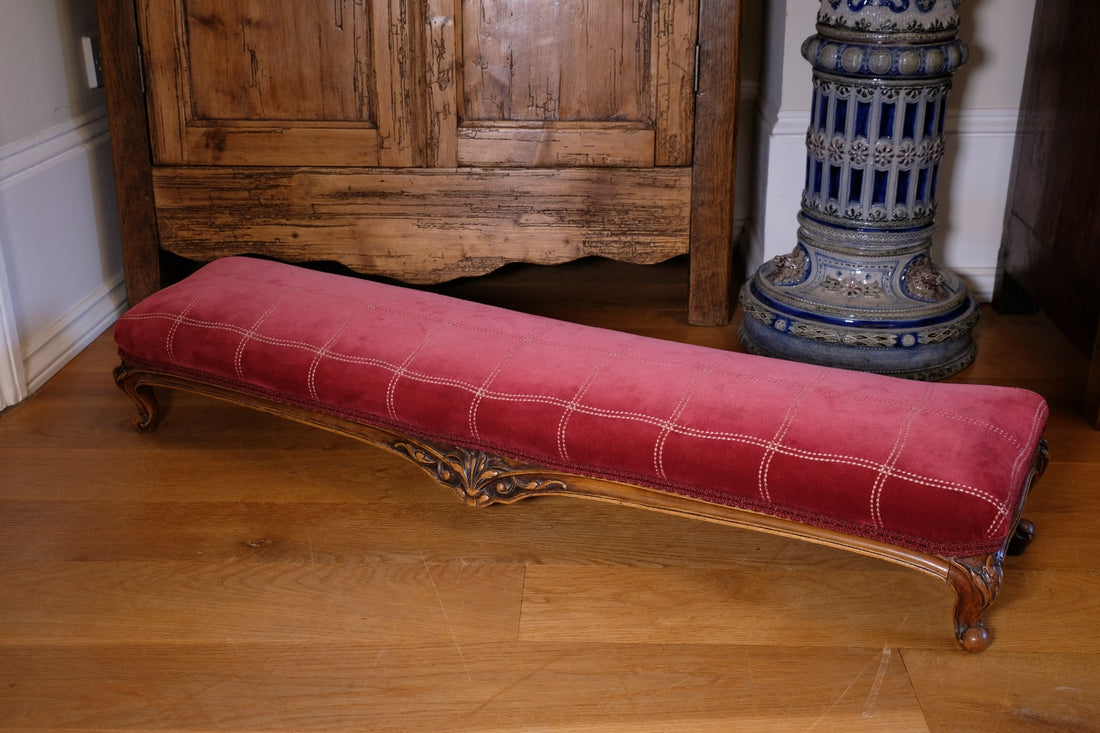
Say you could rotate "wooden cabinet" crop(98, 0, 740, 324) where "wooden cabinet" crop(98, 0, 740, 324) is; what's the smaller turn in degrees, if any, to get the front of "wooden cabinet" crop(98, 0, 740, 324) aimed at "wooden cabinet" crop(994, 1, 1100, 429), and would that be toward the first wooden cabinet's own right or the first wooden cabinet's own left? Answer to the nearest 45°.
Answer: approximately 90° to the first wooden cabinet's own left

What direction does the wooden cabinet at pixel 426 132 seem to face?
toward the camera

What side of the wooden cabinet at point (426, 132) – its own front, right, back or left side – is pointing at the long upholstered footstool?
front

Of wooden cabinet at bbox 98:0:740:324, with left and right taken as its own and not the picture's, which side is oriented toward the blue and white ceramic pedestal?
left

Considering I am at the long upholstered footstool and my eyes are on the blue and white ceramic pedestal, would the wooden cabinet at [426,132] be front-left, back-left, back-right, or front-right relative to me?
front-left

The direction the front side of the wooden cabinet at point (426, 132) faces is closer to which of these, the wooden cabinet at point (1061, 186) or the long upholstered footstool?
the long upholstered footstool

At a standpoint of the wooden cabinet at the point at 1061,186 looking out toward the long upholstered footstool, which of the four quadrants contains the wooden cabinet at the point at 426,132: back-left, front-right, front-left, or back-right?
front-right
